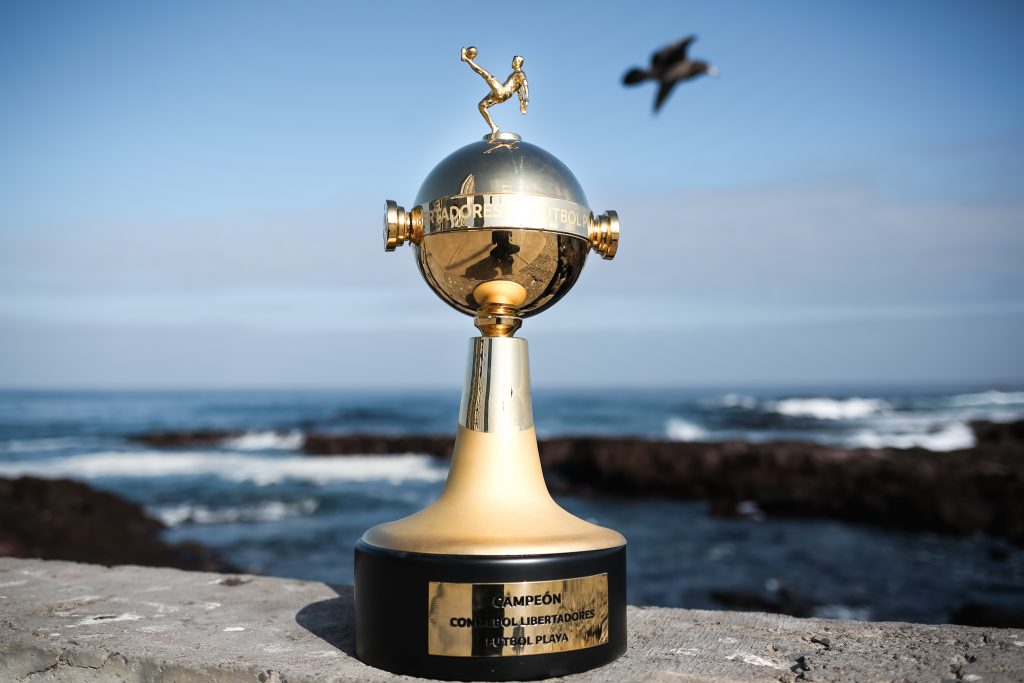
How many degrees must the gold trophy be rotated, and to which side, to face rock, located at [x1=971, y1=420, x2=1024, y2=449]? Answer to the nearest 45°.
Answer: approximately 135° to its left

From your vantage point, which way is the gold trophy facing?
toward the camera

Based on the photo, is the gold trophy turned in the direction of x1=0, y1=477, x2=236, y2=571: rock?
no

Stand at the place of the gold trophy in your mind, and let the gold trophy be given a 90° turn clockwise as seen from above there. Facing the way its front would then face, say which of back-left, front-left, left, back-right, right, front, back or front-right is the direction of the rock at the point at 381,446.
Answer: right
